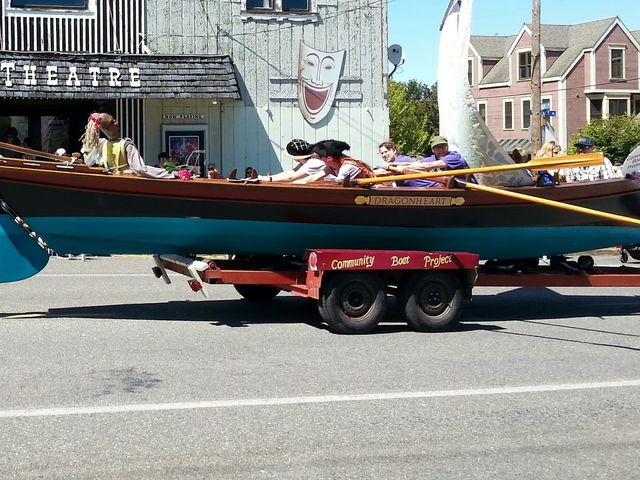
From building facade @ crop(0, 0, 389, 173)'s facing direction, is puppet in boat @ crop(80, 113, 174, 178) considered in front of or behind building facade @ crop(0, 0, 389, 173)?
in front

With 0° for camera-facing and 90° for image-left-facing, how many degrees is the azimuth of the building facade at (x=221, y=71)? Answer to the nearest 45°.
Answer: approximately 0°

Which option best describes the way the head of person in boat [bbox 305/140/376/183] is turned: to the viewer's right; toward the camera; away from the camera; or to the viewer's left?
to the viewer's left

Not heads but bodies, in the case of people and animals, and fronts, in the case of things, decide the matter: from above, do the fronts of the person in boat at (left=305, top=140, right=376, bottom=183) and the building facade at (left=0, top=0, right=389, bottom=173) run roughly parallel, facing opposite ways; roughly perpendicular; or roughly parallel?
roughly perpendicular

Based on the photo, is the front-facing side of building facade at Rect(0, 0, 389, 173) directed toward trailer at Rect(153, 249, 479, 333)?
yes

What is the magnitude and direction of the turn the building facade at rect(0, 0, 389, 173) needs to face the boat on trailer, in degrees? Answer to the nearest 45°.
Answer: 0° — it already faces it
